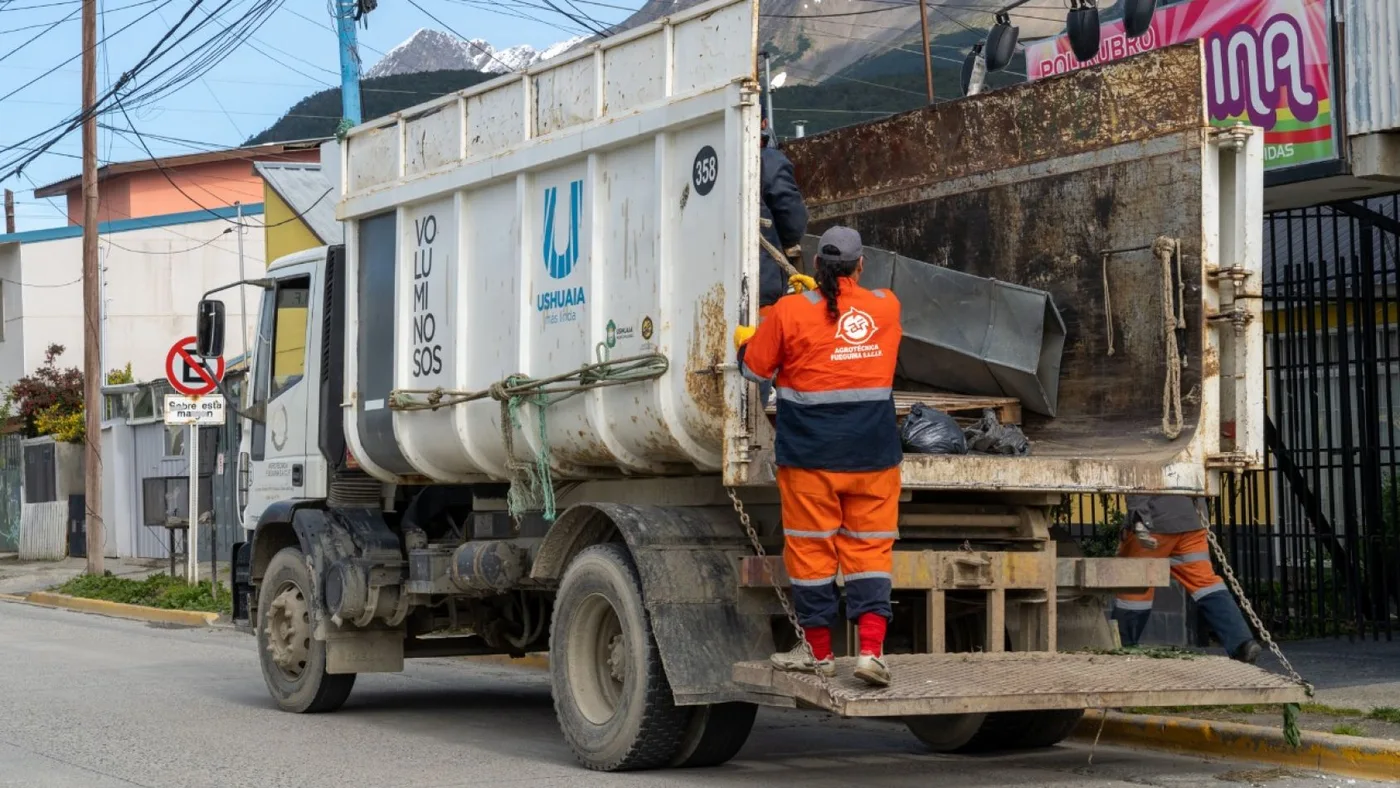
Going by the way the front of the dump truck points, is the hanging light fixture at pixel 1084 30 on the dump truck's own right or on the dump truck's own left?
on the dump truck's own right

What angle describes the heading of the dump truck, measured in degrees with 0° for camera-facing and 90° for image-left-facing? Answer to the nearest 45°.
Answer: approximately 135°

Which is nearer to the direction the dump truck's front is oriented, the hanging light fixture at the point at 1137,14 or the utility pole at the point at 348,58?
the utility pole

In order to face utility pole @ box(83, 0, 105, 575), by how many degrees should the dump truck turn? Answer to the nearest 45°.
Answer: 0° — it already faces it

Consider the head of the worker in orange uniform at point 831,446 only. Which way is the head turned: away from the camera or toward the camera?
away from the camera

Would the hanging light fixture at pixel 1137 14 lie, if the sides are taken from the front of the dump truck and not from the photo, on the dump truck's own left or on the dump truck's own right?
on the dump truck's own right

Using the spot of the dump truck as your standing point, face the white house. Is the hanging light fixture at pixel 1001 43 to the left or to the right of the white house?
right

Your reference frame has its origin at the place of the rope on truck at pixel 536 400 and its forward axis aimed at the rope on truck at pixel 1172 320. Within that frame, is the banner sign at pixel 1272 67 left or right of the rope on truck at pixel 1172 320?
left

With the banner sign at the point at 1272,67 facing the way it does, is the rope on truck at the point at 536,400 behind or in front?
in front

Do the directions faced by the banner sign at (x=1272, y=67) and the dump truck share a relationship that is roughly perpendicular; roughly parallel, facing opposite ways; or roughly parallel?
roughly perpendicular

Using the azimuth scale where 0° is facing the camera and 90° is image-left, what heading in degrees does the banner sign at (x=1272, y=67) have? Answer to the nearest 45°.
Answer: approximately 45°

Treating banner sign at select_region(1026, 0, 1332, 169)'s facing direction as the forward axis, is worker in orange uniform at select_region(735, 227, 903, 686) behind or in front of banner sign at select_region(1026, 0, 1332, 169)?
in front

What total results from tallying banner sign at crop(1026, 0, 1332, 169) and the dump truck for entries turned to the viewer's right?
0
